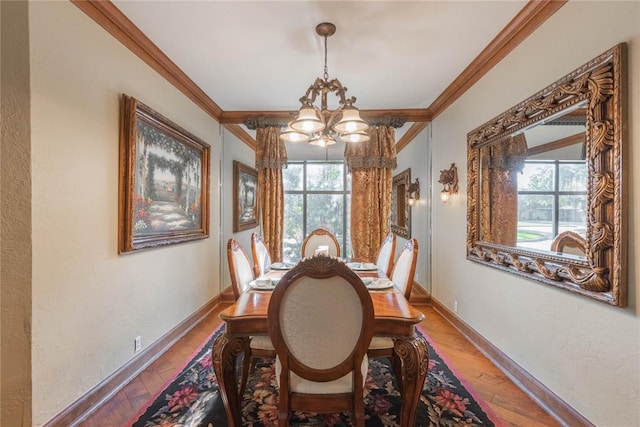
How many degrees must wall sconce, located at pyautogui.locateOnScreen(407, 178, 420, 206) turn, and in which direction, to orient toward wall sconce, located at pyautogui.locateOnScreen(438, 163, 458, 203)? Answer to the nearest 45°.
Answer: approximately 90° to its left

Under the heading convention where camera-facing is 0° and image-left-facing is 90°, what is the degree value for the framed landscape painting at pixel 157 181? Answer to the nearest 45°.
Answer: approximately 315°

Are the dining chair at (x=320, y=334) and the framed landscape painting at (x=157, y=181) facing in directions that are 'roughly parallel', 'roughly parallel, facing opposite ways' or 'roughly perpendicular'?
roughly perpendicular

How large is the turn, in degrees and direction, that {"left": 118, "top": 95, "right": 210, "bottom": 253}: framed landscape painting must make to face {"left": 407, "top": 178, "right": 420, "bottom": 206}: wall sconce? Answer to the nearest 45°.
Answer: approximately 45° to its left

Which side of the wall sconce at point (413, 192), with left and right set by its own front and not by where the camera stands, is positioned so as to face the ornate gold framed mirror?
left

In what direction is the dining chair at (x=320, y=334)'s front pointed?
away from the camera

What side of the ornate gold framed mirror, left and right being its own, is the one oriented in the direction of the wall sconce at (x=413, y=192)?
right

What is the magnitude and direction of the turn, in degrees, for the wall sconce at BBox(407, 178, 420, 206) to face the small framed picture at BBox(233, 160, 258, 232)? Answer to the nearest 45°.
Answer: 0° — it already faces it

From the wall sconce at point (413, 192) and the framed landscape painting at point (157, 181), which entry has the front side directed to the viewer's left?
the wall sconce

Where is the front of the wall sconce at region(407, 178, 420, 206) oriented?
to the viewer's left

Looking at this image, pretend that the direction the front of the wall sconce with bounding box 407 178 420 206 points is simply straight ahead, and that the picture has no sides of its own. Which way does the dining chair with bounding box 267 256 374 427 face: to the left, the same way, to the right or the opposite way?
to the right

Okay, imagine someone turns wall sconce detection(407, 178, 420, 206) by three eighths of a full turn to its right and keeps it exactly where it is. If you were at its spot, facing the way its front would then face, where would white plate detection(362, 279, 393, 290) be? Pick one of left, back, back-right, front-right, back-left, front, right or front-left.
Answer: back-right

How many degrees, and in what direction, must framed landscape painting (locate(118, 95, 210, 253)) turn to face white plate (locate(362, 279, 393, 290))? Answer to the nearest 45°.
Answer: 0° — it already faces it

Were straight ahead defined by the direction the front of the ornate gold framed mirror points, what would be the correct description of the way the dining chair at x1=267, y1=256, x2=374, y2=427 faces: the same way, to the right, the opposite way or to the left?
to the right

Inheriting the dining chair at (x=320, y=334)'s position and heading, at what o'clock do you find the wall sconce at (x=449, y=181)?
The wall sconce is roughly at 1 o'clock from the dining chair.
